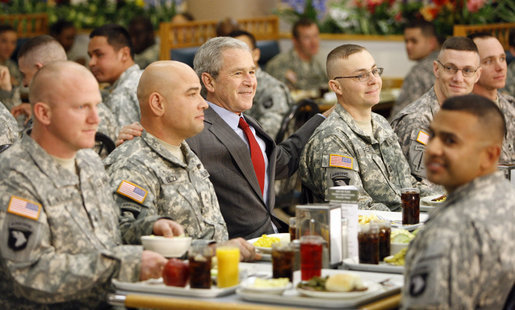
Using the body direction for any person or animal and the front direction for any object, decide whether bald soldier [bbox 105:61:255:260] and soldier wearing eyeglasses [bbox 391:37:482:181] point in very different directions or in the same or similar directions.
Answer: same or similar directions

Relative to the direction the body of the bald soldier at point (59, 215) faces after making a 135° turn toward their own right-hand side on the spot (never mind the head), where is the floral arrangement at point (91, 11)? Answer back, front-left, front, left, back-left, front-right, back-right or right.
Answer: right

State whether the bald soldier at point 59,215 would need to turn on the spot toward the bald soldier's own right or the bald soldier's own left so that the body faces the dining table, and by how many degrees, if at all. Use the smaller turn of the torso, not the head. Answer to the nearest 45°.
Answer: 0° — they already face it

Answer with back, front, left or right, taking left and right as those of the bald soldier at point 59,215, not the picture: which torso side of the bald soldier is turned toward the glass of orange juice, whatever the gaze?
front

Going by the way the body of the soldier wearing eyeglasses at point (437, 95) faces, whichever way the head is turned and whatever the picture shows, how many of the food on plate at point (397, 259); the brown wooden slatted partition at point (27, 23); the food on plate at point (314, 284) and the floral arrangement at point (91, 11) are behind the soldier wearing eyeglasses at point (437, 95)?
2

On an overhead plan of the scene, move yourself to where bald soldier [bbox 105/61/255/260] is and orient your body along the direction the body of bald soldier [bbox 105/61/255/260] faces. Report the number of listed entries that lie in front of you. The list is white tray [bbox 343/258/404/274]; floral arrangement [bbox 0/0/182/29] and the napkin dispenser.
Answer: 2

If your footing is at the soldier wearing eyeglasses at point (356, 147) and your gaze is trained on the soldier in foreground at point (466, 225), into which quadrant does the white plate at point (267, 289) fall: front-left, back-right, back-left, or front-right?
front-right

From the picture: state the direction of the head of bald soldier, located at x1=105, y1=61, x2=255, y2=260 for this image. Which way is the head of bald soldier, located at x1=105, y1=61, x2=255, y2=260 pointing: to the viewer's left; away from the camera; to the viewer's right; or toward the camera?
to the viewer's right

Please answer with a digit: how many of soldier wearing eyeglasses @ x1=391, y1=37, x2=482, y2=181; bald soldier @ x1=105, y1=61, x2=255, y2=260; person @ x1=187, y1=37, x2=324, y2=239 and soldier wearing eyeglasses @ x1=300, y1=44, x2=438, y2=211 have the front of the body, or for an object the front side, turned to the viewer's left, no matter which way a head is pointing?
0

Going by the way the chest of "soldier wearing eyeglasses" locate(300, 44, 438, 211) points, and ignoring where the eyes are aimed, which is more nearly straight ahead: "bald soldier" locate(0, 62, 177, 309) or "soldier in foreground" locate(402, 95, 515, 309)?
the soldier in foreground

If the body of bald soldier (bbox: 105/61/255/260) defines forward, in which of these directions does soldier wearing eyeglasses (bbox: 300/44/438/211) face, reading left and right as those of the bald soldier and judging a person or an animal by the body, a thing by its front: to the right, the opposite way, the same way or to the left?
the same way

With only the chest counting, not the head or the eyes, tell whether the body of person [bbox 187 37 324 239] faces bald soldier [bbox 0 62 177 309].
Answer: no

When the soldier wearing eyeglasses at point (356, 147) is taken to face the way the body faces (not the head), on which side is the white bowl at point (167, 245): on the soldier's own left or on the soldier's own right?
on the soldier's own right

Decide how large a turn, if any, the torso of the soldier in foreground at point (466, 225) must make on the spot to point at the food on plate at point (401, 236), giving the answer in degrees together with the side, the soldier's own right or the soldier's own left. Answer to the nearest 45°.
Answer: approximately 45° to the soldier's own right

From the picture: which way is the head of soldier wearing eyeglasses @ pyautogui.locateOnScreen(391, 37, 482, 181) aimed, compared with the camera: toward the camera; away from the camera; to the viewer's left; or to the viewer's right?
toward the camera

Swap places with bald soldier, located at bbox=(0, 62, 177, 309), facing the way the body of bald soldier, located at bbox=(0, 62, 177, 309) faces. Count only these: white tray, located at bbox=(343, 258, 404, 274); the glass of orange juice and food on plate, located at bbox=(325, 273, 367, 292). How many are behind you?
0

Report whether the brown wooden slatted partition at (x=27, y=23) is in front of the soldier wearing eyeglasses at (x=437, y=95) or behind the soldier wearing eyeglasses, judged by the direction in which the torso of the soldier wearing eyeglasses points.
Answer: behind

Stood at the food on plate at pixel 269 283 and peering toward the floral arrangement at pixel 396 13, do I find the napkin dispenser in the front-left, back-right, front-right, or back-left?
front-right
